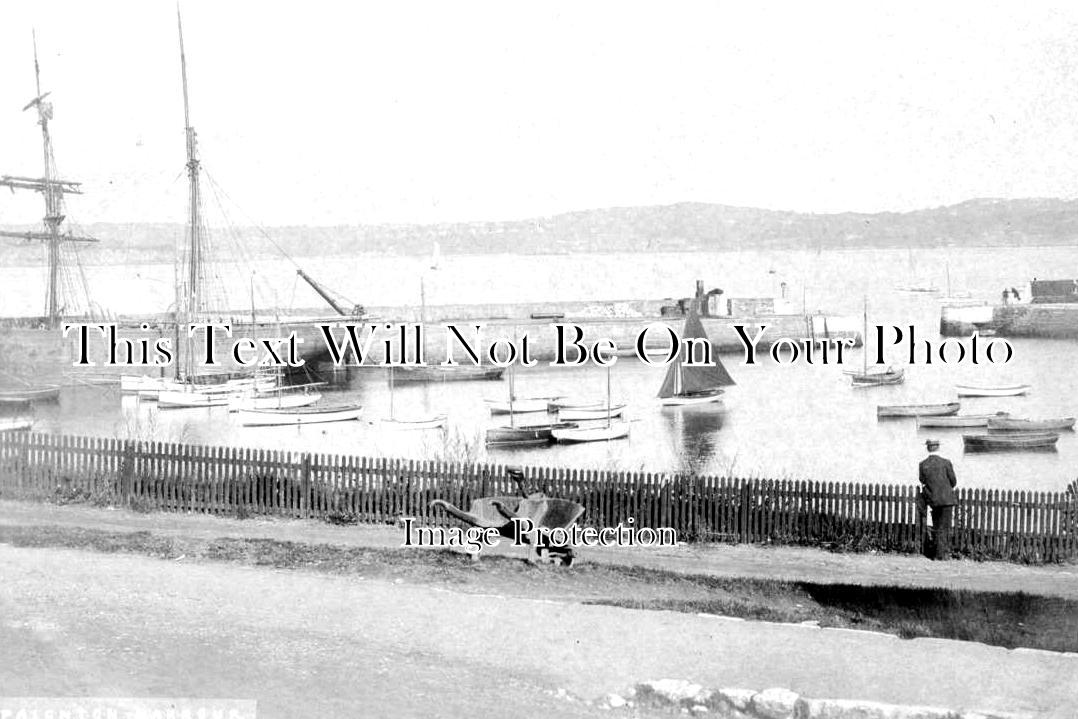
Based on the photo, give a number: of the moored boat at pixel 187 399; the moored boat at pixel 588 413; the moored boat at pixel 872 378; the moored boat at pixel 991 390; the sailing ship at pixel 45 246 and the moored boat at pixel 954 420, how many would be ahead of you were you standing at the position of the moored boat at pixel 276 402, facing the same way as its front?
4

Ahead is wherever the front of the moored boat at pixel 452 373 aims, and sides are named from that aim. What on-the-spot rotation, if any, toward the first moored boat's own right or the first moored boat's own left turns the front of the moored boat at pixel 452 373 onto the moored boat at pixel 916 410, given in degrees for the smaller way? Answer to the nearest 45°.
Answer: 0° — it already faces it

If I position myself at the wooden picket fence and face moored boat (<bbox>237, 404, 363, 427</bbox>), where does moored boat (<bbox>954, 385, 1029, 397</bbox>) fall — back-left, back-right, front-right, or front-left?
front-right

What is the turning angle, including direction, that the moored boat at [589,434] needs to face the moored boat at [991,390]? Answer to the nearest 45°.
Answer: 0° — it already faces it

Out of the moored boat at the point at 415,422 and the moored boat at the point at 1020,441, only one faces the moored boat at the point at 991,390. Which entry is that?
the moored boat at the point at 415,422

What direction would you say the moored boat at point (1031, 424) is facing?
to the viewer's right

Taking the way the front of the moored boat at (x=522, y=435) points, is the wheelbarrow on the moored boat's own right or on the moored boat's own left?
on the moored boat's own right

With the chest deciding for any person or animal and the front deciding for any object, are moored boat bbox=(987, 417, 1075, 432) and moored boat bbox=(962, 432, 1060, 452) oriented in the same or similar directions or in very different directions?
same or similar directions

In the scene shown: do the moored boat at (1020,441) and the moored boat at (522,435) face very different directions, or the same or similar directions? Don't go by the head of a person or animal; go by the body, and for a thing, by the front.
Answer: same or similar directions

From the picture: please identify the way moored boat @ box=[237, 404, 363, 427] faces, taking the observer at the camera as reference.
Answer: facing to the right of the viewer

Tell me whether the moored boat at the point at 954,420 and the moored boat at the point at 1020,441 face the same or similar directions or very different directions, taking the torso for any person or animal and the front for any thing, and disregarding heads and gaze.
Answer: same or similar directions

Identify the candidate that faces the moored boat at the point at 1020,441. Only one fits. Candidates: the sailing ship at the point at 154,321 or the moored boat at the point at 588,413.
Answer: the moored boat at the point at 588,413

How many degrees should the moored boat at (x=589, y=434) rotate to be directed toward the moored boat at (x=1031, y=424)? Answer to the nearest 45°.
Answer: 0° — it already faces it
